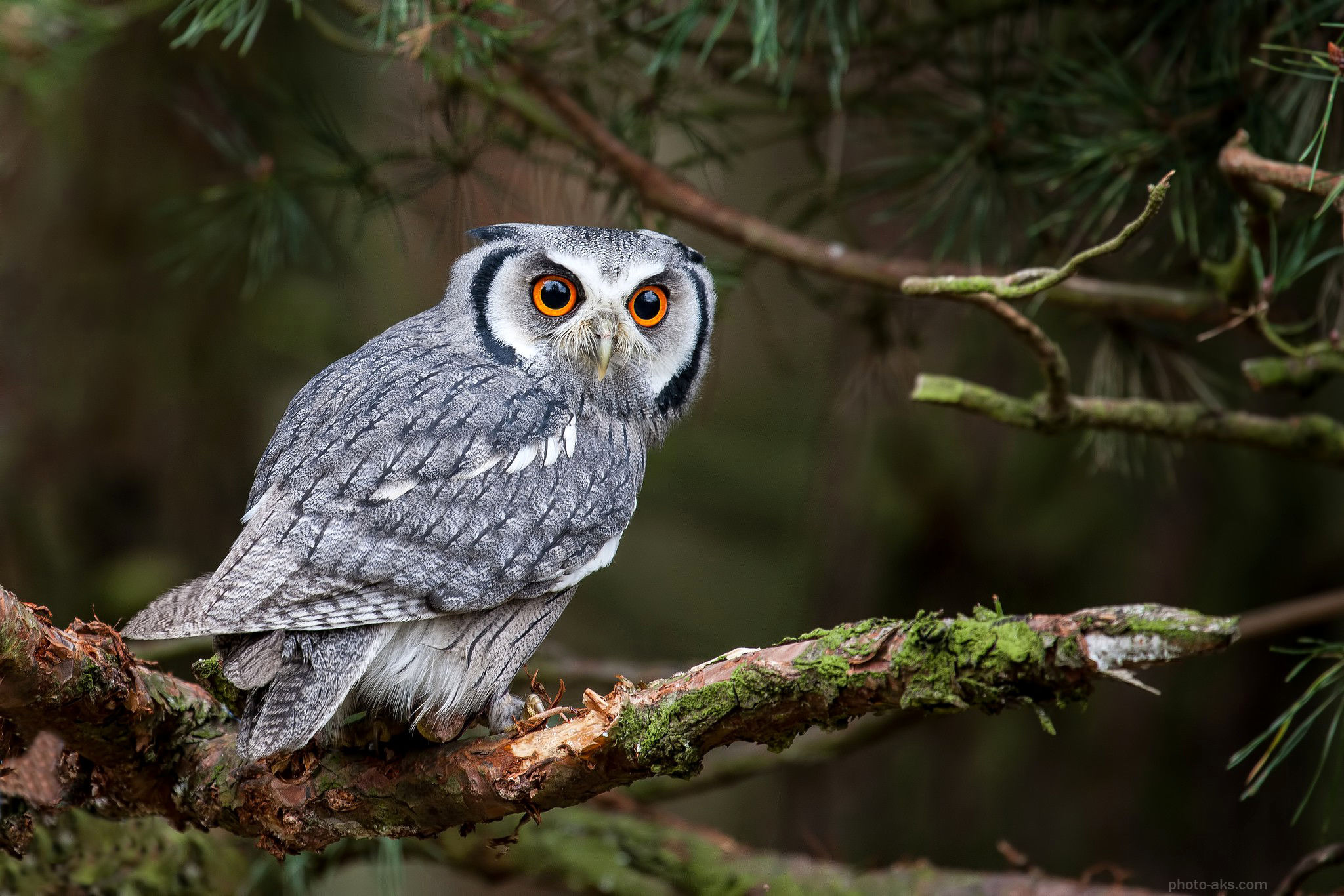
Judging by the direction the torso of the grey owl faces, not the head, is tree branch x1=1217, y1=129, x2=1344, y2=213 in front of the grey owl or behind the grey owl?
in front

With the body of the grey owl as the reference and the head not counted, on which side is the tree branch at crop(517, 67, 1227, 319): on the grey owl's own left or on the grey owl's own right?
on the grey owl's own left

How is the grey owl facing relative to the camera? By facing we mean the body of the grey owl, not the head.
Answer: to the viewer's right

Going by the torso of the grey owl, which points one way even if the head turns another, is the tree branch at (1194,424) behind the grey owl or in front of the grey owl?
in front
